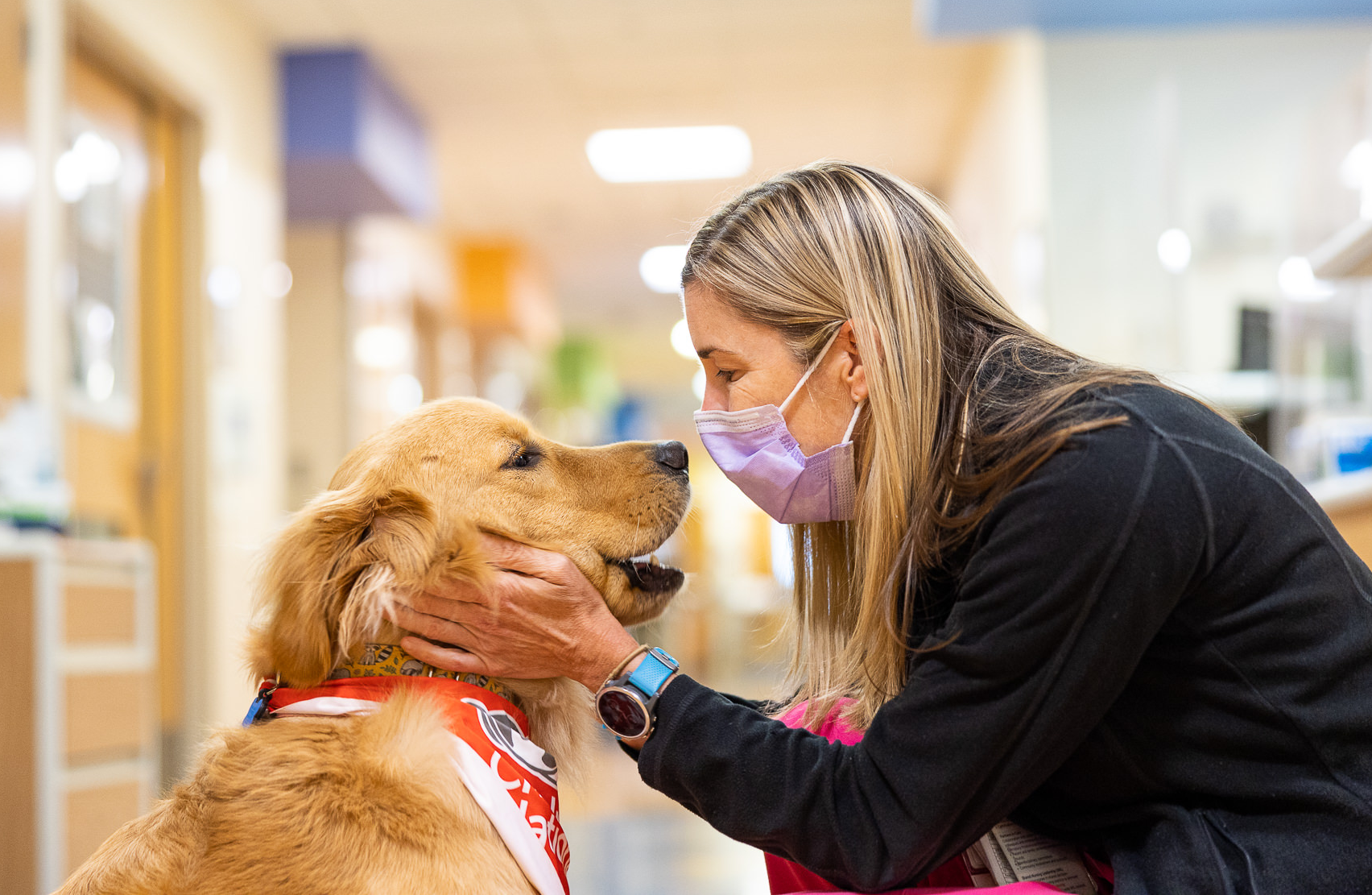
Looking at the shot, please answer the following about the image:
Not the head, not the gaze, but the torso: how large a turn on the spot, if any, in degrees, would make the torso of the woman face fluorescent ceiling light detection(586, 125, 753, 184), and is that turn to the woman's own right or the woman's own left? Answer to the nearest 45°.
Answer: approximately 90° to the woman's own right

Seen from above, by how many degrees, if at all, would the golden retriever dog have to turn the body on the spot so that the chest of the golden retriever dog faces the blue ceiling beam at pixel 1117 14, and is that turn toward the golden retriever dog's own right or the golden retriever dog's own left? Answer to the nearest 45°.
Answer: approximately 45° to the golden retriever dog's own left

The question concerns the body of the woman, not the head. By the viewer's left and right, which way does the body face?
facing to the left of the viewer

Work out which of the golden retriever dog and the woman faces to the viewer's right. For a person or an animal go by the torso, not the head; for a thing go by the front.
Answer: the golden retriever dog

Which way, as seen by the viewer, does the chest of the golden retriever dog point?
to the viewer's right

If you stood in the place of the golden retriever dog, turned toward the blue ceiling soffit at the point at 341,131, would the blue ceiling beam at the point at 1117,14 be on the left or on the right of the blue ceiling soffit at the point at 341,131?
right

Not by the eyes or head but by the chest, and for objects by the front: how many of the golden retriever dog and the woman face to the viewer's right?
1

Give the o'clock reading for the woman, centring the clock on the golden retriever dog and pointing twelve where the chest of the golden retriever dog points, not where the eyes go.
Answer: The woman is roughly at 1 o'clock from the golden retriever dog.

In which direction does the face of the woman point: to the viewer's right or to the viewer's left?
to the viewer's left

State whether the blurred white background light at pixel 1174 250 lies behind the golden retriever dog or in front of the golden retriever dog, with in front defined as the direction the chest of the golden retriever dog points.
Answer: in front

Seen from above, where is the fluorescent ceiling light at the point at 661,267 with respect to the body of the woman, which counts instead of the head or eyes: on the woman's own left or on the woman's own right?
on the woman's own right

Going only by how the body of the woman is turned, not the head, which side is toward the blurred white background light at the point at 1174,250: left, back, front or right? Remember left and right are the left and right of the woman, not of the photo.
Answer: right
